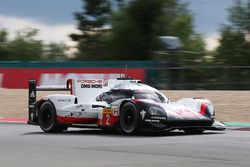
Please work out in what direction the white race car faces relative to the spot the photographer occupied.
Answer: facing the viewer and to the right of the viewer
